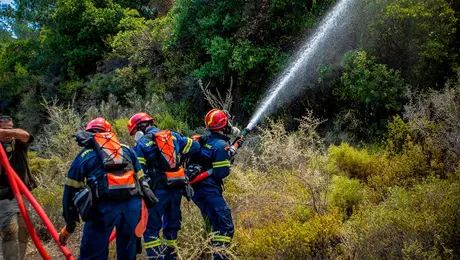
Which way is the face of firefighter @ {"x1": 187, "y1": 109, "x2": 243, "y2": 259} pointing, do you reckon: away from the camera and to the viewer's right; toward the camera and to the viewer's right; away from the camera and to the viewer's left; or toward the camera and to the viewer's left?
away from the camera and to the viewer's right

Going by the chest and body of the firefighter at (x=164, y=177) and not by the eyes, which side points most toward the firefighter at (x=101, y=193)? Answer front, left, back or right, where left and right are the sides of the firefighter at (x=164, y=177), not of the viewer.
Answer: left

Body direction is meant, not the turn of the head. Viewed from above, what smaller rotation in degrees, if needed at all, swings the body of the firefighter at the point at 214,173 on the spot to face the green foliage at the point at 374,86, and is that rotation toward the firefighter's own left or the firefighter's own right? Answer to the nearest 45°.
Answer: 0° — they already face it

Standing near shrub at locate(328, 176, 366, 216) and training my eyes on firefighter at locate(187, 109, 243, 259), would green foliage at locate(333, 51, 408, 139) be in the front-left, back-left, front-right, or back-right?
back-right

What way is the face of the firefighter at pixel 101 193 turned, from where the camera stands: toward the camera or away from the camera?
away from the camera

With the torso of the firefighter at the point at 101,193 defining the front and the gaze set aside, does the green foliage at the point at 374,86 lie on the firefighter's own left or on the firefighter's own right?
on the firefighter's own right

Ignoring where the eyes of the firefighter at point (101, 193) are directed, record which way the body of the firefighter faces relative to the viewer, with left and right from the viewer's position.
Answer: facing away from the viewer and to the left of the viewer

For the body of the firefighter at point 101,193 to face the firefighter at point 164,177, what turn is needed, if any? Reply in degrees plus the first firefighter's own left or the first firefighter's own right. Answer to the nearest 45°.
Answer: approximately 90° to the first firefighter's own right

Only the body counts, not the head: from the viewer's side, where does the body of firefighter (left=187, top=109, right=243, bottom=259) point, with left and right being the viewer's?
facing away from the viewer and to the right of the viewer
